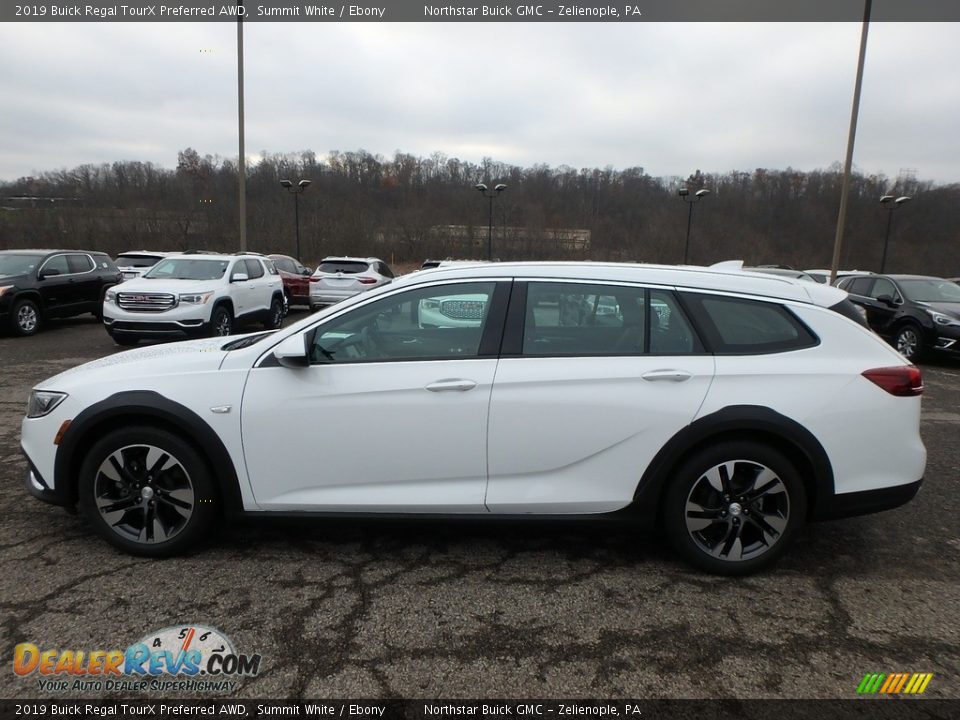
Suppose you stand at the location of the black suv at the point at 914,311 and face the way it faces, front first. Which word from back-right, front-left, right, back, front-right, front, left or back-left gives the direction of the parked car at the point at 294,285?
back-right

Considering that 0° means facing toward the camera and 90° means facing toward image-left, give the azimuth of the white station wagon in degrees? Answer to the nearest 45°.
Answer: approximately 90°

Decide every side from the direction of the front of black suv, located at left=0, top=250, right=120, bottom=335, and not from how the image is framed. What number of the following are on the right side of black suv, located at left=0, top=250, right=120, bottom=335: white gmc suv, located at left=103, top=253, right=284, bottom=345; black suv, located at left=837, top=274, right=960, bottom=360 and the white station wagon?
0

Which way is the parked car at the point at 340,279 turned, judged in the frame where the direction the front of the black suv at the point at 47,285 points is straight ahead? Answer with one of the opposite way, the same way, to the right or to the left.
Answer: the opposite way

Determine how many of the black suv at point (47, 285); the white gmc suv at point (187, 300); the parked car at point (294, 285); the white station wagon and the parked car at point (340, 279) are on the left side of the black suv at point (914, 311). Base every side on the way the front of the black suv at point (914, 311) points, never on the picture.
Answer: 0

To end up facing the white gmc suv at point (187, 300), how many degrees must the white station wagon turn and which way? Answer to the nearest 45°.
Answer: approximately 45° to its right

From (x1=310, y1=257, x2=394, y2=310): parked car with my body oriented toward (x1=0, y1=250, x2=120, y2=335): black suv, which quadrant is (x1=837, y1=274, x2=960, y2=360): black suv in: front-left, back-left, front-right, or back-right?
back-left

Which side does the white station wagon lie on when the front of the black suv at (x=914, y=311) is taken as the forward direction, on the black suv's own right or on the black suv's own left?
on the black suv's own right

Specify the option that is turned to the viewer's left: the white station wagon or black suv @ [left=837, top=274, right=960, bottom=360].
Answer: the white station wagon

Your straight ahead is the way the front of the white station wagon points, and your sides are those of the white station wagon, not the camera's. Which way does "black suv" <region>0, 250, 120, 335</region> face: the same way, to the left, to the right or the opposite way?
to the left

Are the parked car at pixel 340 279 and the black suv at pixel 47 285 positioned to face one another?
no

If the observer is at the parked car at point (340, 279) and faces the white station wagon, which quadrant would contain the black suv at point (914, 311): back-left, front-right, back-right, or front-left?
front-left

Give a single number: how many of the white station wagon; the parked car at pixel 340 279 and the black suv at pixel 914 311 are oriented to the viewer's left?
1

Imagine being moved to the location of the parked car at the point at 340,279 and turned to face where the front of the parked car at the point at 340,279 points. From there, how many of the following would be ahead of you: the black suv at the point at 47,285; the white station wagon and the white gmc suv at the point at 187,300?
0

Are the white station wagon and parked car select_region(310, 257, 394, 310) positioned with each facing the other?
no

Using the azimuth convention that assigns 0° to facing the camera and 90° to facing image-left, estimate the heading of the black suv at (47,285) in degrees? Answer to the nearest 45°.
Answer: approximately 45°

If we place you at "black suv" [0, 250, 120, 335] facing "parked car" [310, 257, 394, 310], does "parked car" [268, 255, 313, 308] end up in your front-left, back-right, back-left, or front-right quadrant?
front-left

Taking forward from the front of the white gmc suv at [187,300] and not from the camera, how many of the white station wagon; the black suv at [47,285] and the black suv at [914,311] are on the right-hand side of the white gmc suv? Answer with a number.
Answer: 1

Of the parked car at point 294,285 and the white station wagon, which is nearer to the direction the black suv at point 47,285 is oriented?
the white station wagon

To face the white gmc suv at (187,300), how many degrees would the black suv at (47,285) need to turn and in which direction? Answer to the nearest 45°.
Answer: approximately 90° to its left

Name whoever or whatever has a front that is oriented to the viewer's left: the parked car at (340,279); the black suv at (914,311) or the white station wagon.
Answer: the white station wagon

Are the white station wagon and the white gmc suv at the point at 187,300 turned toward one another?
no

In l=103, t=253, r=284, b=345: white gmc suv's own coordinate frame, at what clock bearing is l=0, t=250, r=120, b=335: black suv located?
The black suv is roughly at 3 o'clock from the white gmc suv.

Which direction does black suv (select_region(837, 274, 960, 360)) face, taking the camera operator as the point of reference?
facing the viewer and to the right of the viewer
